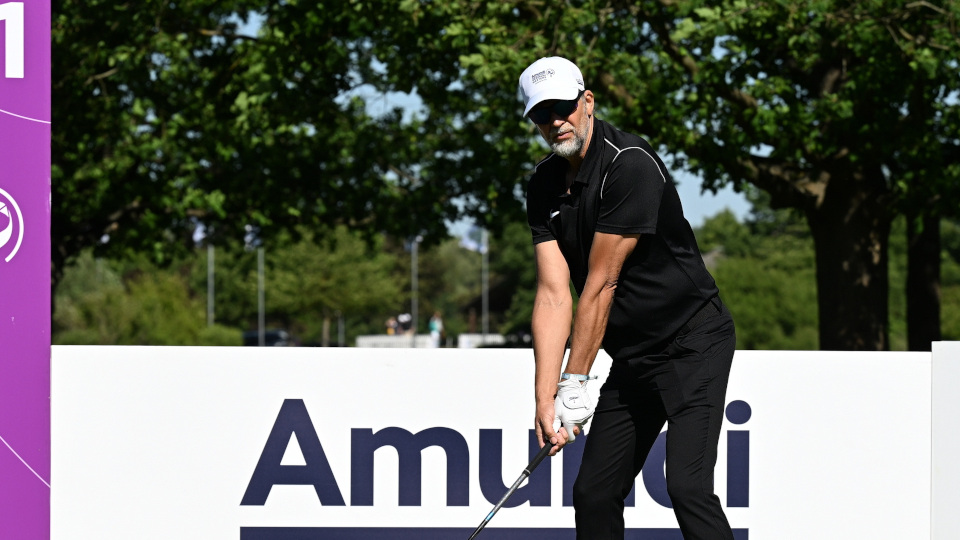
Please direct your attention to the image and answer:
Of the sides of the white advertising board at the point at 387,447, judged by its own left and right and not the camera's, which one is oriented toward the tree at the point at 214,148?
back

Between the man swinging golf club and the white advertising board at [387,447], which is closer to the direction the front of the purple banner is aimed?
the man swinging golf club

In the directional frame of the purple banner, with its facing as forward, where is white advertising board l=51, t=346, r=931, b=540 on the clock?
The white advertising board is roughly at 9 o'clock from the purple banner.

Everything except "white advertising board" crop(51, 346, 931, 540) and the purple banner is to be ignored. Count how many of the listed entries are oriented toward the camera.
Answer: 2

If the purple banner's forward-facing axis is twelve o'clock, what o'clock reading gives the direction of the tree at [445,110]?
The tree is roughly at 7 o'clock from the purple banner.

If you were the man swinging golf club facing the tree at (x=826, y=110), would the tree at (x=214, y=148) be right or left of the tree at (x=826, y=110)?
left

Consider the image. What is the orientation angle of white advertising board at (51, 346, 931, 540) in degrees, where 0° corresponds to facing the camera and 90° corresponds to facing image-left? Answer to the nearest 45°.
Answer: approximately 0°

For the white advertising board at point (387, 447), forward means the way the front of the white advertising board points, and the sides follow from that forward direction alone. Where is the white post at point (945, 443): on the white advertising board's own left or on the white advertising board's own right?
on the white advertising board's own left
